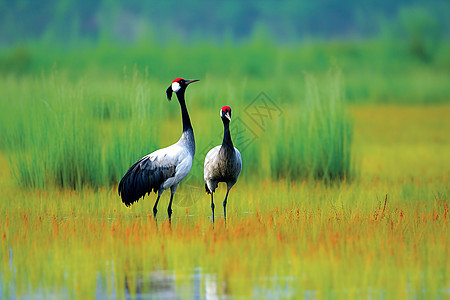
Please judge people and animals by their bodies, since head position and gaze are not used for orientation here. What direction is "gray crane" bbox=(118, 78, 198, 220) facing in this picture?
to the viewer's right

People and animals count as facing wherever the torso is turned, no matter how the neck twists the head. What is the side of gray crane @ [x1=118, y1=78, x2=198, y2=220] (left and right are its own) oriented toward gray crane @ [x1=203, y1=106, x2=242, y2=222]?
front

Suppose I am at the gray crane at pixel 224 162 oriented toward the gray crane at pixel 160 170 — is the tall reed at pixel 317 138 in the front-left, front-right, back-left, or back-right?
back-right

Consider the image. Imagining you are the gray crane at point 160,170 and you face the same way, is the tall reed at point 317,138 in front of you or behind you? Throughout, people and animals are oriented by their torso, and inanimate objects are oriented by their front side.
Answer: in front

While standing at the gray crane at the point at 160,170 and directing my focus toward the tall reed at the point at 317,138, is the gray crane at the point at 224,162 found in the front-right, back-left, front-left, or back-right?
front-right

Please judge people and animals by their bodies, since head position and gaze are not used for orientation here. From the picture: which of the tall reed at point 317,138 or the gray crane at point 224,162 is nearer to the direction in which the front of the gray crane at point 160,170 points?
the gray crane

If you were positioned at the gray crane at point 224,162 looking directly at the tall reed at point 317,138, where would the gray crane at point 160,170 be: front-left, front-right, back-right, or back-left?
back-left
